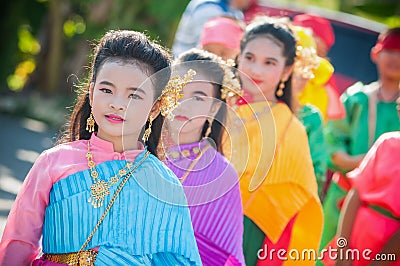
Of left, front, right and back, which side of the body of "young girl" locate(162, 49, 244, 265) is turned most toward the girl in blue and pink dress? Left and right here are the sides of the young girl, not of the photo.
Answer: front

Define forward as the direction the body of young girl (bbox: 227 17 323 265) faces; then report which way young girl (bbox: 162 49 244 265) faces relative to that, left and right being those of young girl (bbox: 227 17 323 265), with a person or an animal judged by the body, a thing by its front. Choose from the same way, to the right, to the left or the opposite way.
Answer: the same way

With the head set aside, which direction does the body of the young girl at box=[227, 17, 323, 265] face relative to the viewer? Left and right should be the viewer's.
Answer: facing the viewer and to the left of the viewer

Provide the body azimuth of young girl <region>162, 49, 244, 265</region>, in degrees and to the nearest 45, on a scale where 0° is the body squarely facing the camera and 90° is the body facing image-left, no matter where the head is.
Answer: approximately 45°

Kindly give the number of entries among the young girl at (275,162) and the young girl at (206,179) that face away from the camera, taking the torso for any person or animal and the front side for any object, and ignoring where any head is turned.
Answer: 0

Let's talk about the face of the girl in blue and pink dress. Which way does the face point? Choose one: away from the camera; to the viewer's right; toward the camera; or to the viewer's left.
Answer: toward the camera

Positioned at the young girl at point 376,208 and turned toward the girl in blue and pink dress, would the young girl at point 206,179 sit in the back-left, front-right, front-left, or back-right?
front-right

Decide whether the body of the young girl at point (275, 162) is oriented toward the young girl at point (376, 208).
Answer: no

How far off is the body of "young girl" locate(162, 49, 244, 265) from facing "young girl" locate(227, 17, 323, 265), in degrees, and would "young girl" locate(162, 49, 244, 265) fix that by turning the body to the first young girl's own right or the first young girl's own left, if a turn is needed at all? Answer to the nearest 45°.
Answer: approximately 180°

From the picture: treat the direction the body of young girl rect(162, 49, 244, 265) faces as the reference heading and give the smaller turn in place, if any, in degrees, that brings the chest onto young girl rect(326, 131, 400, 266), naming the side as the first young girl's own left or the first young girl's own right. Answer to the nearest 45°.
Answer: approximately 135° to the first young girl's own left
